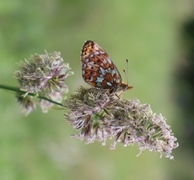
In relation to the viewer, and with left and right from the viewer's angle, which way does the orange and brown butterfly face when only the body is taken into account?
facing to the right of the viewer
